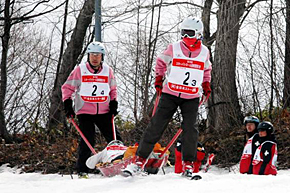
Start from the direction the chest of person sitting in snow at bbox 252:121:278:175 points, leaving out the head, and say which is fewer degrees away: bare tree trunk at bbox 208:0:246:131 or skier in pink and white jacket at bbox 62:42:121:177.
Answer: the skier in pink and white jacket

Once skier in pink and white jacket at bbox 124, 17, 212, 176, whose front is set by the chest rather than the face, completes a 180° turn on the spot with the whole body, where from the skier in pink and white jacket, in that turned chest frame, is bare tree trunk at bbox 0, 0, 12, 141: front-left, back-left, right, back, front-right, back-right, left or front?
front-left

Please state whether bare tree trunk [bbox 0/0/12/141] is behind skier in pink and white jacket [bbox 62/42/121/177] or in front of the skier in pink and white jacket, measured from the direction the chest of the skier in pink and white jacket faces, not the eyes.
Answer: behind

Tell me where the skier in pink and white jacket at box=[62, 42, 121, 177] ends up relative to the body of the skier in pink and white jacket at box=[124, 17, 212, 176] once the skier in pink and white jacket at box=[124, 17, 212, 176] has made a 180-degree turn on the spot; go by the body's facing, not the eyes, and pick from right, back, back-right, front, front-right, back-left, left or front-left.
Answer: front-left

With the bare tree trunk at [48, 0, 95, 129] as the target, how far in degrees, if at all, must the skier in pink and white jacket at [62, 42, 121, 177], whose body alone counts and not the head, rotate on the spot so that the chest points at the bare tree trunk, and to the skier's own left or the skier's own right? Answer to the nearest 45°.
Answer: approximately 180°

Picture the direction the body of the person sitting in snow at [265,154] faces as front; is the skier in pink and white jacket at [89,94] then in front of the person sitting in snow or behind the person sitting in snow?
in front
